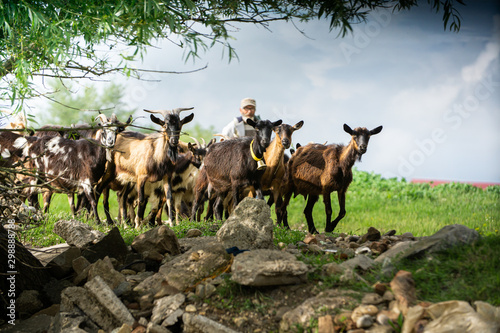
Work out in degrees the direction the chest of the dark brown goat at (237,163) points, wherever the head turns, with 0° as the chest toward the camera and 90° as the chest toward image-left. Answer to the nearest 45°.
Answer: approximately 315°

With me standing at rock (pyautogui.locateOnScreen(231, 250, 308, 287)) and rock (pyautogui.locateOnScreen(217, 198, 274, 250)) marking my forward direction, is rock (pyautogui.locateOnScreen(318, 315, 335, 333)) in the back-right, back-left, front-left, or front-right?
back-right

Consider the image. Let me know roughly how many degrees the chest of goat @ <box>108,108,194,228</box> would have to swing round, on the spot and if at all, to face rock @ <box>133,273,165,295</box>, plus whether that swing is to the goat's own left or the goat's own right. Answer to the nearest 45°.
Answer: approximately 45° to the goat's own right

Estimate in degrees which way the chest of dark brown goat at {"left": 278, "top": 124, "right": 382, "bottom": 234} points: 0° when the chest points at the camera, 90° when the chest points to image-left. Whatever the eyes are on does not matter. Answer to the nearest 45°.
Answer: approximately 315°

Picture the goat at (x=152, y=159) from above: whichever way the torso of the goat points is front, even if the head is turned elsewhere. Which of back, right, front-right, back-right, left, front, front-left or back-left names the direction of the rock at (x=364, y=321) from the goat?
front-right

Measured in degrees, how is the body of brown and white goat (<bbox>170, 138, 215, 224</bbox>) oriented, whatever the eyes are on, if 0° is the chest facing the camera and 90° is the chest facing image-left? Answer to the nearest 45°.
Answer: approximately 315°

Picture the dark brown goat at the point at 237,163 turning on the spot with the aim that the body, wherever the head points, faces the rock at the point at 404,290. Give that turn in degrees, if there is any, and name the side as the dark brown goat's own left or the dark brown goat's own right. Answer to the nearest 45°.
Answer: approximately 45° to the dark brown goat's own right

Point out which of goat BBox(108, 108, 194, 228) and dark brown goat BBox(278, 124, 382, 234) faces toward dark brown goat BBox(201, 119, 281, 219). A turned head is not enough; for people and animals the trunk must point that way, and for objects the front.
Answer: the goat

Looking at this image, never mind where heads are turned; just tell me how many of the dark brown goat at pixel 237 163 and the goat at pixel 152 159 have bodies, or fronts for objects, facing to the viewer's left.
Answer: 0
